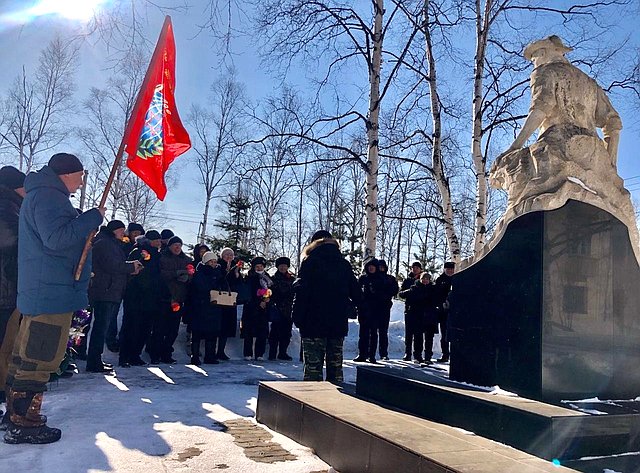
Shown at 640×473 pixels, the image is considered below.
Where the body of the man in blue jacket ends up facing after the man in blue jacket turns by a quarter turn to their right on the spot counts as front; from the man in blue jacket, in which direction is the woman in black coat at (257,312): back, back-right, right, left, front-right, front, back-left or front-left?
back-left

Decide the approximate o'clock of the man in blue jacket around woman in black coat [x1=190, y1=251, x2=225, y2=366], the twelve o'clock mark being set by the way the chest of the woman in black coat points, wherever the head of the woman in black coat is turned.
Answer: The man in blue jacket is roughly at 2 o'clock from the woman in black coat.

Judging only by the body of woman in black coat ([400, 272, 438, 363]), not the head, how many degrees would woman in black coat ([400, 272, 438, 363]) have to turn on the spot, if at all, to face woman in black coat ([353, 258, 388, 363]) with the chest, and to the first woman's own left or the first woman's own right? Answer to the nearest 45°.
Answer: approximately 90° to the first woman's own right

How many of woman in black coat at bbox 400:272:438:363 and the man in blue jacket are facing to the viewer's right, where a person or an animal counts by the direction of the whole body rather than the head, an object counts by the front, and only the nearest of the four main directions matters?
1

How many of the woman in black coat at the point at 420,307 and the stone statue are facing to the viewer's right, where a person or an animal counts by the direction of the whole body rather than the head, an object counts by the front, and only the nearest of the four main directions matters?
0

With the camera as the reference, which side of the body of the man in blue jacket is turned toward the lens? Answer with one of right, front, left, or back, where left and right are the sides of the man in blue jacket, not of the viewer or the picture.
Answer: right

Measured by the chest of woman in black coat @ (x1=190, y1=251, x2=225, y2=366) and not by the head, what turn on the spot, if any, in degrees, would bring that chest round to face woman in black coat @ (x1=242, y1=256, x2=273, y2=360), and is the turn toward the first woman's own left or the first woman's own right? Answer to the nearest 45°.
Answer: approximately 90° to the first woman's own left

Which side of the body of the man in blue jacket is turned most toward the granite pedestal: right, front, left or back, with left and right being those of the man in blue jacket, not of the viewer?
front

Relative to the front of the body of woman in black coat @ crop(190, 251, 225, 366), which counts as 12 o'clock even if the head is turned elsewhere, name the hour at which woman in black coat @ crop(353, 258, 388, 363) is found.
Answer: woman in black coat @ crop(353, 258, 388, 363) is roughly at 10 o'clock from woman in black coat @ crop(190, 251, 225, 366).

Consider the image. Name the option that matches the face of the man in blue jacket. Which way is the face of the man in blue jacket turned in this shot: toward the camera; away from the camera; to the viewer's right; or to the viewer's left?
to the viewer's right

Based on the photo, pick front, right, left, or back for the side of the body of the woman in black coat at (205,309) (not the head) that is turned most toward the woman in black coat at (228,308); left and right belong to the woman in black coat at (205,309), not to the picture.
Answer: left

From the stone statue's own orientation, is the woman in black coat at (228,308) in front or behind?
in front

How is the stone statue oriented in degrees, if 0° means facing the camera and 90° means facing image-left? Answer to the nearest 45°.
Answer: approximately 135°
